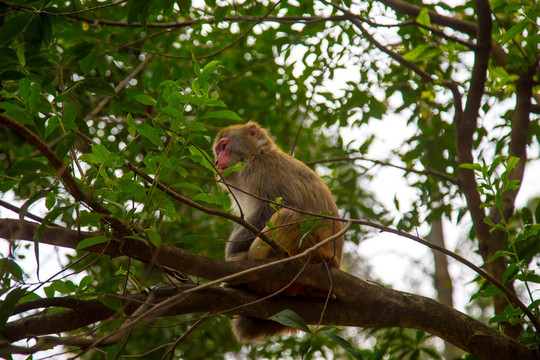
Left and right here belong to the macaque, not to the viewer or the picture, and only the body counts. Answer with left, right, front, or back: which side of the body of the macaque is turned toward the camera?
left

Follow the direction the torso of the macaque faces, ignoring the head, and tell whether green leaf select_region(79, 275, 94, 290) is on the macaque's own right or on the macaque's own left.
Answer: on the macaque's own left
